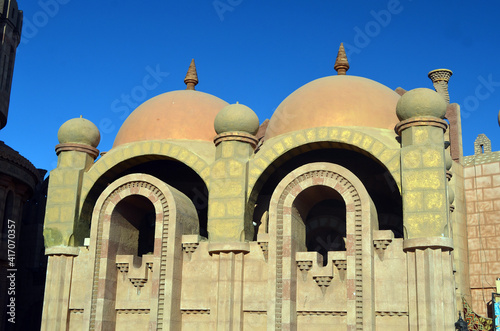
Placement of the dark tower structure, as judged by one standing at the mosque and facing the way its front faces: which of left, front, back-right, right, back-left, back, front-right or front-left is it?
back-right

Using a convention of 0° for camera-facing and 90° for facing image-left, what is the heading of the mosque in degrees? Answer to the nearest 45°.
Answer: approximately 0°
